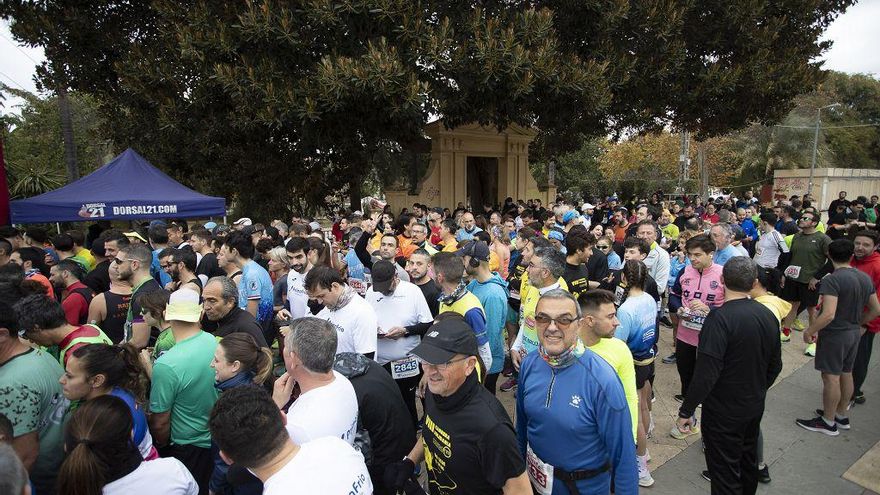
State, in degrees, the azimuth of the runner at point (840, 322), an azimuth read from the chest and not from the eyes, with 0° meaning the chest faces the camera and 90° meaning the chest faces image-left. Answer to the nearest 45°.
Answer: approximately 135°

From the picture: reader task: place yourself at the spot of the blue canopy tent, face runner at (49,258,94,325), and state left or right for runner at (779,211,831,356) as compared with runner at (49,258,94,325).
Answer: left

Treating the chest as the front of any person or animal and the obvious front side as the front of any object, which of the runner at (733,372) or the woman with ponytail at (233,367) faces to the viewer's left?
the woman with ponytail

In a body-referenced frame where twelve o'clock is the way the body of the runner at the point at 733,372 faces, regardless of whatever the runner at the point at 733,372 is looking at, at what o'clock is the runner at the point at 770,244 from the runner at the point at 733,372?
the runner at the point at 770,244 is roughly at 12 o'clock from the runner at the point at 733,372.

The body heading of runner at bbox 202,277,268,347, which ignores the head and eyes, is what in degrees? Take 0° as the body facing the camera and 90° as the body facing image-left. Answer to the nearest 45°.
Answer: approximately 45°

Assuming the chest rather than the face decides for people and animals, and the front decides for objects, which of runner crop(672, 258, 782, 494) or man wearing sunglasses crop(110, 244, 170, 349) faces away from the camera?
the runner

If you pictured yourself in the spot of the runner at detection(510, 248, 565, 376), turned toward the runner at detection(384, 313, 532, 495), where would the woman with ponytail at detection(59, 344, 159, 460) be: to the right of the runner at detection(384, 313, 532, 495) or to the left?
right

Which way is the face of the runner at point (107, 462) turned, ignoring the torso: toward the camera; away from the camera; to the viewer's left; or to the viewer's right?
away from the camera

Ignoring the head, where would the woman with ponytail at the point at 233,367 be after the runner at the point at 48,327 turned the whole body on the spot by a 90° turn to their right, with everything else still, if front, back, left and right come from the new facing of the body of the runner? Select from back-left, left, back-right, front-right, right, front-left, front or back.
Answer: back-right
